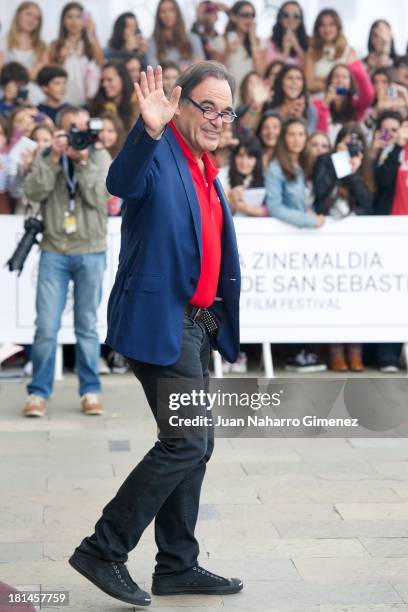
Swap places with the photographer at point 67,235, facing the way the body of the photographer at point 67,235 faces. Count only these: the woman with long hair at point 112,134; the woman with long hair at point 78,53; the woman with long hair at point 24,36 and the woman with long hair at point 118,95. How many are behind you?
4

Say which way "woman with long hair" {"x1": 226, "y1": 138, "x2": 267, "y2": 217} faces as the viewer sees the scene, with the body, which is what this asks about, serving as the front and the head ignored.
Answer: toward the camera

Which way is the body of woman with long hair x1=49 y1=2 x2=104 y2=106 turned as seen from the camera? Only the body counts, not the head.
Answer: toward the camera

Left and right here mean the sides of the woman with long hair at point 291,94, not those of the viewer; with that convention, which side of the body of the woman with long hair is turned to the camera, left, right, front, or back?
front

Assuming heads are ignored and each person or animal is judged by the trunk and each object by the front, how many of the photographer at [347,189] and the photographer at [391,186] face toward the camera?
2

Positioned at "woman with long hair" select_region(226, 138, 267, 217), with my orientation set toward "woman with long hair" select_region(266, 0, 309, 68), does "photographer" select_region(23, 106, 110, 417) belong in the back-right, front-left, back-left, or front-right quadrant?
back-left

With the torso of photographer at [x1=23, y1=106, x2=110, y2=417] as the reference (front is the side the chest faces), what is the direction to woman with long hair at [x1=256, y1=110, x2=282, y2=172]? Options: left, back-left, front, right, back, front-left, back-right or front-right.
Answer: back-left

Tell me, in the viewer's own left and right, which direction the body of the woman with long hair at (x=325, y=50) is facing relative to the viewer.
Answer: facing the viewer

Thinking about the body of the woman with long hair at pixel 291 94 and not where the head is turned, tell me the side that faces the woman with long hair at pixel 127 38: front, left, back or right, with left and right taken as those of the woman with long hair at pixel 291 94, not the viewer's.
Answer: right

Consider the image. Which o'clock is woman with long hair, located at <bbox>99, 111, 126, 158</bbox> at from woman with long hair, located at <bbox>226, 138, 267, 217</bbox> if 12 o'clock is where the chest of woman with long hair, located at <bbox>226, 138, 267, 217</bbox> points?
woman with long hair, located at <bbox>99, 111, 126, 158</bbox> is roughly at 3 o'clock from woman with long hair, located at <bbox>226, 138, 267, 217</bbox>.
